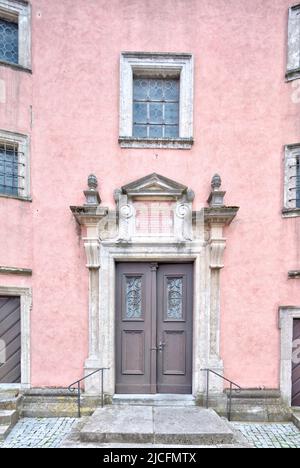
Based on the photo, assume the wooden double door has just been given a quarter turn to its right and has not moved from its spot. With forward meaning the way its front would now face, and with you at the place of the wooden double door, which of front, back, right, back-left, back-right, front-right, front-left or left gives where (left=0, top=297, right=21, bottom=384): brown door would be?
front

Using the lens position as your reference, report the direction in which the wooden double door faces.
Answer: facing the viewer

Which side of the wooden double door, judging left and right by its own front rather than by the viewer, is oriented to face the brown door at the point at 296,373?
left

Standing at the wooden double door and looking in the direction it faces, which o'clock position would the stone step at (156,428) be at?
The stone step is roughly at 12 o'clock from the wooden double door.
